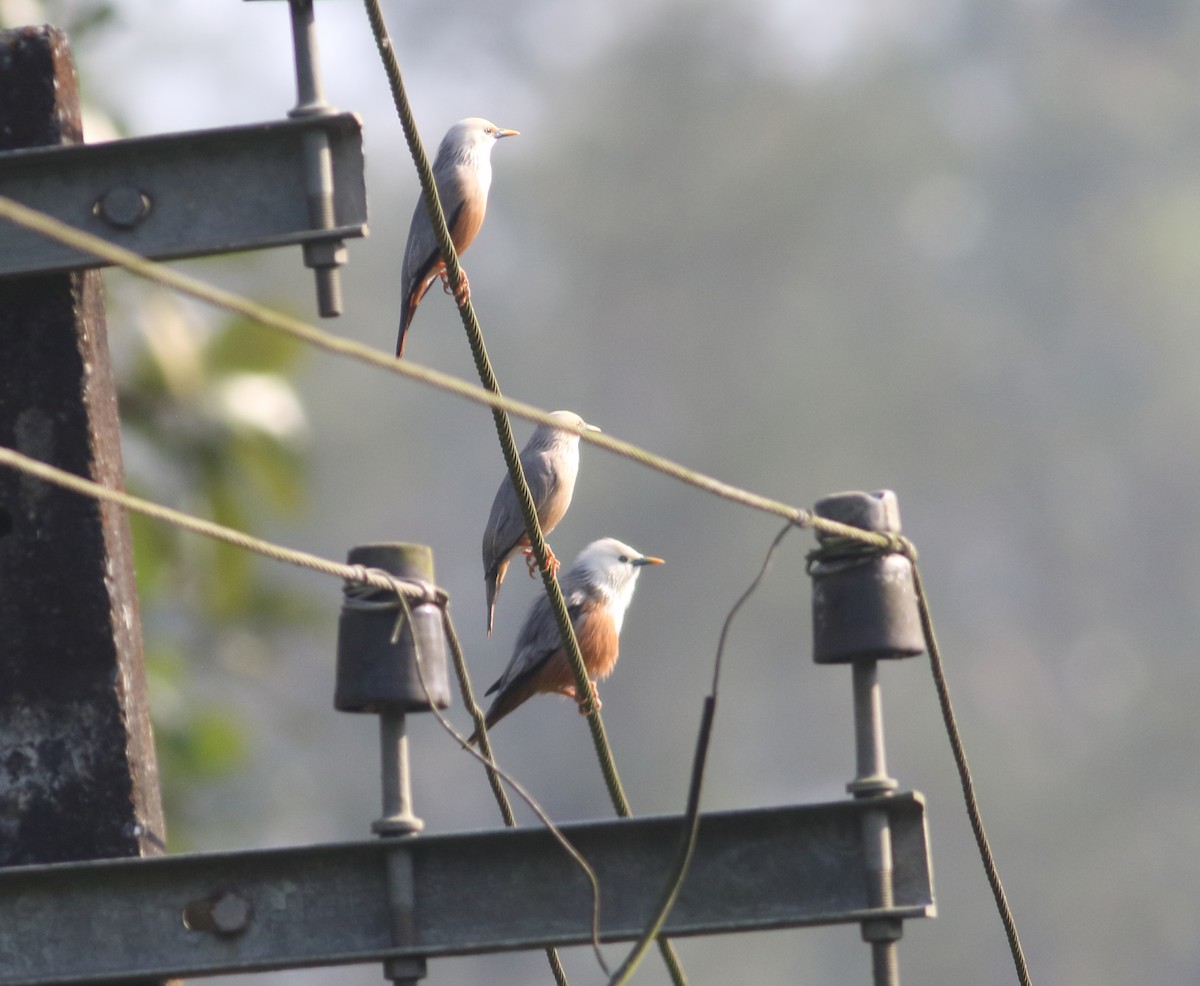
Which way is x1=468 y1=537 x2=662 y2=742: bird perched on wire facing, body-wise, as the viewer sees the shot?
to the viewer's right

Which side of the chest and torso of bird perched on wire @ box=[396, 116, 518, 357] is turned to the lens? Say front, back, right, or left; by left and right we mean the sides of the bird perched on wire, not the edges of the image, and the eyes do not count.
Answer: right

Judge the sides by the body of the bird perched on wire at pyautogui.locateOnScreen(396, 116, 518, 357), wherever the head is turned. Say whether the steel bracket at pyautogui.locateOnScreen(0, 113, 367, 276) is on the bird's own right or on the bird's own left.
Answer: on the bird's own right

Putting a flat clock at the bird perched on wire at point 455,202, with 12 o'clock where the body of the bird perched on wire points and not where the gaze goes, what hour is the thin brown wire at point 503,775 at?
The thin brown wire is roughly at 3 o'clock from the bird perched on wire.

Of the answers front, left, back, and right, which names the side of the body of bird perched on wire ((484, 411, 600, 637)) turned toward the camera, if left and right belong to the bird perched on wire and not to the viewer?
right
